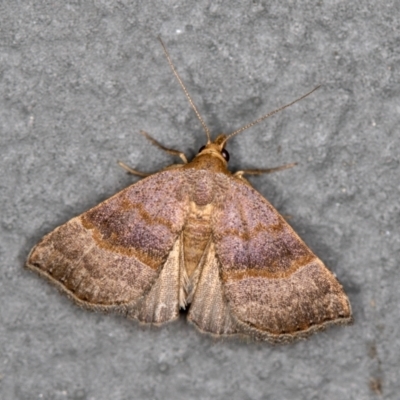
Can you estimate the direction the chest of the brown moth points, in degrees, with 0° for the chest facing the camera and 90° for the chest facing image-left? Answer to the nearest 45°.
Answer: approximately 180°
